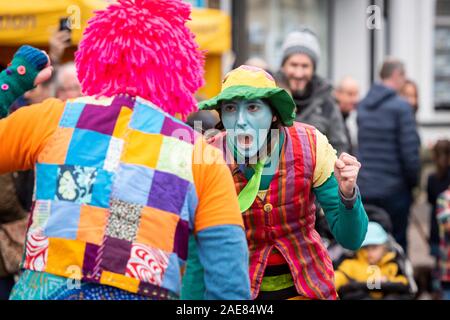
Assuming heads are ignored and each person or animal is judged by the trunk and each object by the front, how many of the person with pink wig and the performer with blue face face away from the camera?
1

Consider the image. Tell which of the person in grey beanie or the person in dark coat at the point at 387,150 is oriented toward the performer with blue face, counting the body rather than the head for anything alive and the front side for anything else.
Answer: the person in grey beanie

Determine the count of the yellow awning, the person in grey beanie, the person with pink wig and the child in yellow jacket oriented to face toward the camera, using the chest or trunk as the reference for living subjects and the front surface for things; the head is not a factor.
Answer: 3

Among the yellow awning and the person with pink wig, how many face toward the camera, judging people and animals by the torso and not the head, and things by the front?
1

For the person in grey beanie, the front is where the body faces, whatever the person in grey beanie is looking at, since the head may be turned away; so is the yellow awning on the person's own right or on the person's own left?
on the person's own right

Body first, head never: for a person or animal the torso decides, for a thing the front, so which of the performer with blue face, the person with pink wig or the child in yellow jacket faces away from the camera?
the person with pink wig

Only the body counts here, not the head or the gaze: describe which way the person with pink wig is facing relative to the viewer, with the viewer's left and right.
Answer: facing away from the viewer
